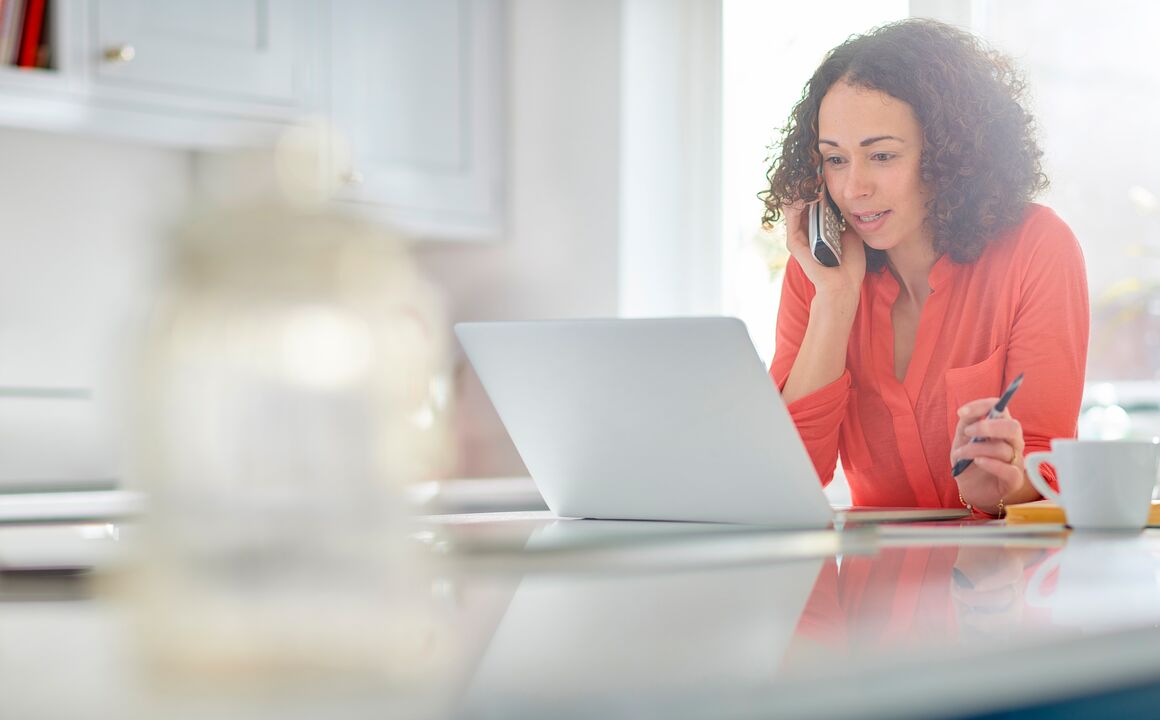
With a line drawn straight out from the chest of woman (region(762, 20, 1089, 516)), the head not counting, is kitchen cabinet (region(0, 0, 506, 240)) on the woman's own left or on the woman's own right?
on the woman's own right

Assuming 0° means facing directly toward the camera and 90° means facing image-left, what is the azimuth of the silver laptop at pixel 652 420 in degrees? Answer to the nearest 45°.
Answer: approximately 225°

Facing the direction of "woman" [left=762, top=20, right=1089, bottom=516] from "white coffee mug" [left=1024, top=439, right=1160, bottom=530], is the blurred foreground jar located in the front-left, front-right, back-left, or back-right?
back-left

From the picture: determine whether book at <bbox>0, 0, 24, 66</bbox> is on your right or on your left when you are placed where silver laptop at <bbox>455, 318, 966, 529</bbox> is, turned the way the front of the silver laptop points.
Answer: on your left

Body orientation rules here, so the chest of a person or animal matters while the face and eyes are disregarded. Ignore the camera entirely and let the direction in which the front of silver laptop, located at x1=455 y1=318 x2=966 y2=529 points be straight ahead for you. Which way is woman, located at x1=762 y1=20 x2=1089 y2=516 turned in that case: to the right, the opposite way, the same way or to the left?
the opposite way

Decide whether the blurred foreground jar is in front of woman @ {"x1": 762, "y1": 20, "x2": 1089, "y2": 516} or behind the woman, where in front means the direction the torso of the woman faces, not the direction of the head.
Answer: in front

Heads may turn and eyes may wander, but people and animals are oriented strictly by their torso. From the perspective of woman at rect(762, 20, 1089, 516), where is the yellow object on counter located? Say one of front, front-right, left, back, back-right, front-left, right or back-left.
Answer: front-left

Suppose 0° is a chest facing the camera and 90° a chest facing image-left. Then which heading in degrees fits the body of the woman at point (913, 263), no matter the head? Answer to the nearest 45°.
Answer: approximately 45°

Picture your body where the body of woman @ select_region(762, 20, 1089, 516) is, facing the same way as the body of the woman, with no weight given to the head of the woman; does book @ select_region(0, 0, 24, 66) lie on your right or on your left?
on your right
